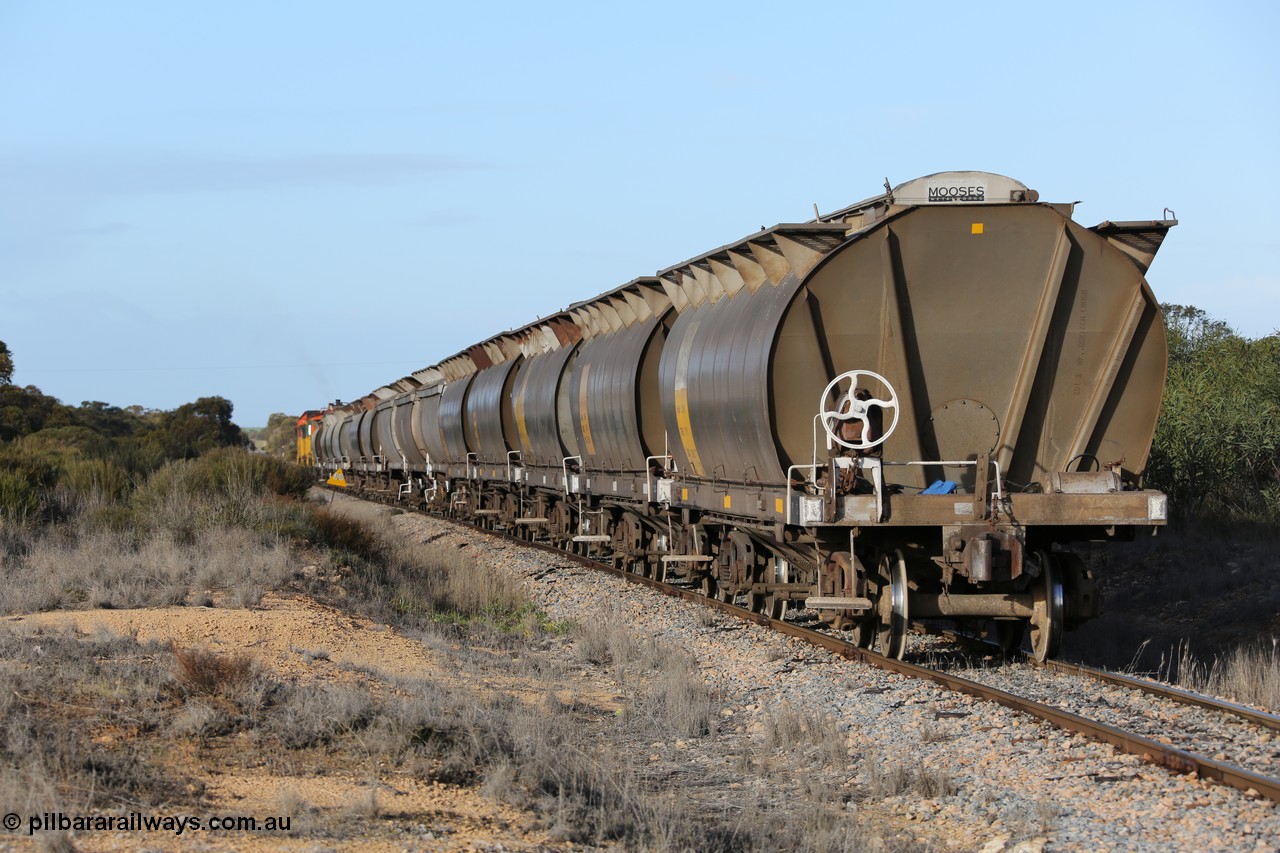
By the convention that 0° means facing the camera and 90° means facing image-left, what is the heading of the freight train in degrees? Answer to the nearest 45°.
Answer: approximately 135°

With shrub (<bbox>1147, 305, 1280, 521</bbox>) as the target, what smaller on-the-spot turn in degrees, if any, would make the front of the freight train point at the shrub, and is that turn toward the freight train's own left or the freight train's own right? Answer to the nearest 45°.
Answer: approximately 90° to the freight train's own right
